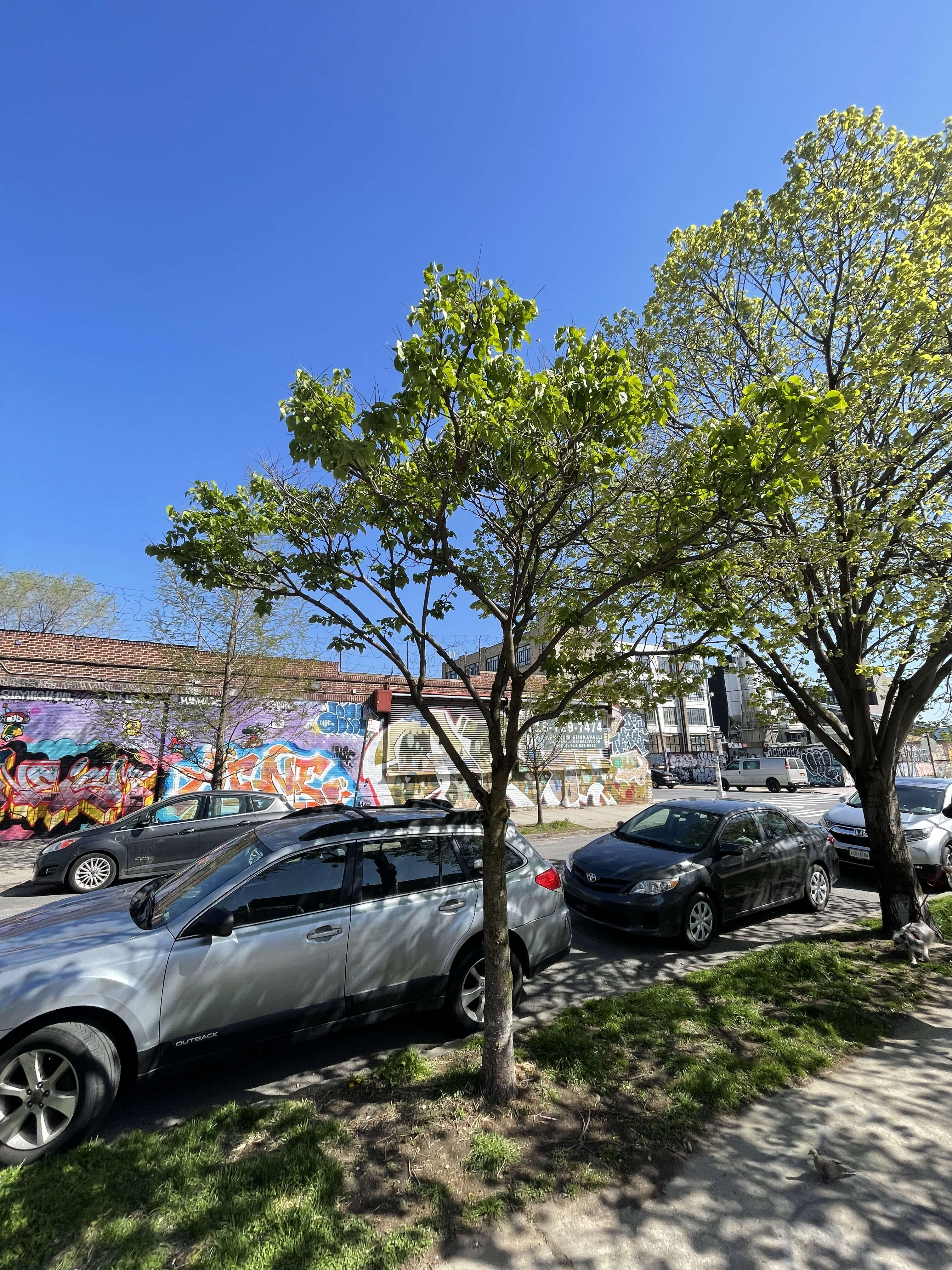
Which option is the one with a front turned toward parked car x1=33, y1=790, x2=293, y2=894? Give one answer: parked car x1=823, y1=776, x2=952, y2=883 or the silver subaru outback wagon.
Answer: parked car x1=823, y1=776, x2=952, y2=883

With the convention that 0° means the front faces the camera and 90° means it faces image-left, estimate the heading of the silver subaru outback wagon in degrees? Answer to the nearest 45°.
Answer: approximately 45°

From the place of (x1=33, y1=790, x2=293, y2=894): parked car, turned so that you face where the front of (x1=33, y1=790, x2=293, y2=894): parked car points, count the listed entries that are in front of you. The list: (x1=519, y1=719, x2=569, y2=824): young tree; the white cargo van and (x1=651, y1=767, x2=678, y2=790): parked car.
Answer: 0

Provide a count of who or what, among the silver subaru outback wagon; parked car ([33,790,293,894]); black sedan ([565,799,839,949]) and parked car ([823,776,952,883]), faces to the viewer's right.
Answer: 0

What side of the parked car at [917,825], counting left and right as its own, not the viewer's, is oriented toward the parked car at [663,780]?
right

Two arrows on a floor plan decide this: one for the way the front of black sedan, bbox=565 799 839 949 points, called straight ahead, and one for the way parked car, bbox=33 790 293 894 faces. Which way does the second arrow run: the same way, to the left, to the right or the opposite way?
the same way

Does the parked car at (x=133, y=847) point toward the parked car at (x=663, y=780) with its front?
no

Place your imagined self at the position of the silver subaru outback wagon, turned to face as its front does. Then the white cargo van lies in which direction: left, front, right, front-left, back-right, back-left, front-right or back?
back

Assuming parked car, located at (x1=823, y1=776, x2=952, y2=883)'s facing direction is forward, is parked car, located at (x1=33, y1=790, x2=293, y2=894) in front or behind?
in front

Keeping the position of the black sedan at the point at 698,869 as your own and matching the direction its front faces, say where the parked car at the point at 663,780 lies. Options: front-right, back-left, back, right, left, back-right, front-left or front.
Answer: back-right

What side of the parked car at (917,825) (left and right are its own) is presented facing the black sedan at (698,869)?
front

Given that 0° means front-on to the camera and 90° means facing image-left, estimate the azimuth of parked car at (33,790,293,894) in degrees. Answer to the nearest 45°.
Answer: approximately 90°

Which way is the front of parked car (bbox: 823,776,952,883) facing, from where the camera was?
facing the viewer and to the left of the viewer

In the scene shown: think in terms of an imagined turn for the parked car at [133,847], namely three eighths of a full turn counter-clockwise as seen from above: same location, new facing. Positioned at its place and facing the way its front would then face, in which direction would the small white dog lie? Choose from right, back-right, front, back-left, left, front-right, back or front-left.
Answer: front

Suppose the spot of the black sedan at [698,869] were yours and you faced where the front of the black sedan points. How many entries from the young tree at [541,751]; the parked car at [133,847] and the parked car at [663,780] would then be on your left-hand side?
0

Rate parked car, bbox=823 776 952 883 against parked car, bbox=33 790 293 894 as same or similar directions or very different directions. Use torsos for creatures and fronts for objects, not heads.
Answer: same or similar directions

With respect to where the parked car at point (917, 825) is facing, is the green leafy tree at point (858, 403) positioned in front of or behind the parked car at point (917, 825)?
in front

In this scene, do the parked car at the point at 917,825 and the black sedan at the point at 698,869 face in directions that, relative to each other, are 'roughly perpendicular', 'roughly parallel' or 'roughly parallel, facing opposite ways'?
roughly parallel

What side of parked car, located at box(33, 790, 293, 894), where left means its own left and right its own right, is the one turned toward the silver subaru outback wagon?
left

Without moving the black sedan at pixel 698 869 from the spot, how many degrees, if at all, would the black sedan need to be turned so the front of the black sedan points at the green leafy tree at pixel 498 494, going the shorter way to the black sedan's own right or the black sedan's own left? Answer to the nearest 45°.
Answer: approximately 45° to the black sedan's own left
